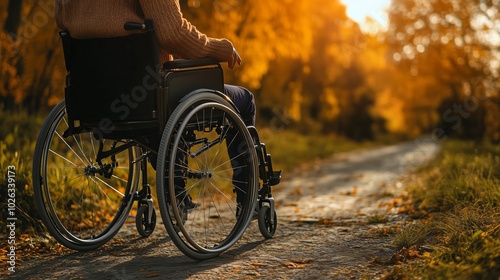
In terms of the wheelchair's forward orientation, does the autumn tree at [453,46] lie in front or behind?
in front

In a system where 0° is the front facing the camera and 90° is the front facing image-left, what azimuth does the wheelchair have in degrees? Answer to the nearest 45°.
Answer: approximately 225°
